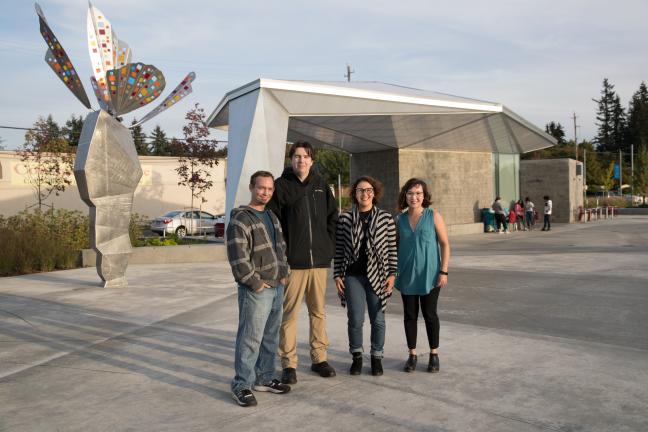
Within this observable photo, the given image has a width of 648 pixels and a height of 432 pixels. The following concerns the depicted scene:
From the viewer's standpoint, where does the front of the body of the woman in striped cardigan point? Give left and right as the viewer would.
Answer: facing the viewer

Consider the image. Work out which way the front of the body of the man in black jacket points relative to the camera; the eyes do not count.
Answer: toward the camera

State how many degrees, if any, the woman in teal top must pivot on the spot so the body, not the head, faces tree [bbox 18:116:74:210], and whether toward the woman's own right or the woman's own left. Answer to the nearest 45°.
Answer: approximately 135° to the woman's own right

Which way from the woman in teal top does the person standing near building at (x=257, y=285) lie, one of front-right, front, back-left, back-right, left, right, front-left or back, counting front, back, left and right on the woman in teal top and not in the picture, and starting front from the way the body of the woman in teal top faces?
front-right

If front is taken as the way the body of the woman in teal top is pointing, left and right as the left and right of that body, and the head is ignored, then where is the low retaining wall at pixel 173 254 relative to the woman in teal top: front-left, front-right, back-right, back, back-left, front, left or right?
back-right

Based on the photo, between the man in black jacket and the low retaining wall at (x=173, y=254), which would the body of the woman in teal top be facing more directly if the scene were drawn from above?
the man in black jacket

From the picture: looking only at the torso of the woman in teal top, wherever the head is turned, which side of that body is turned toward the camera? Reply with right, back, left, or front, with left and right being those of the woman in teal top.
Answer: front

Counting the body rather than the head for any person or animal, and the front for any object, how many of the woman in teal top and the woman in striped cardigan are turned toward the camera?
2

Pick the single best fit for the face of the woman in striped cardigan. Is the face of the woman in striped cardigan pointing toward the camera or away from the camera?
toward the camera

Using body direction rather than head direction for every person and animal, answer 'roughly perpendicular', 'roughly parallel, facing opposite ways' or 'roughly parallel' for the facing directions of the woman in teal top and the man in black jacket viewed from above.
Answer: roughly parallel

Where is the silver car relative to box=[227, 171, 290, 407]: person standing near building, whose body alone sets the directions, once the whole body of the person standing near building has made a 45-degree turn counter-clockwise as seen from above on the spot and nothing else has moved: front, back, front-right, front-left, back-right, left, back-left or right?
left

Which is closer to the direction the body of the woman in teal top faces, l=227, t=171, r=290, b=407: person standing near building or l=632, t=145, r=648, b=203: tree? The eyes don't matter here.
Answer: the person standing near building

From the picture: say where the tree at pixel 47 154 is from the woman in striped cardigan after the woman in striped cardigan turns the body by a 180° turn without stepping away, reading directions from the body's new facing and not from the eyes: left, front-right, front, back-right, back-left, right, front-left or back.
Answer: front-left

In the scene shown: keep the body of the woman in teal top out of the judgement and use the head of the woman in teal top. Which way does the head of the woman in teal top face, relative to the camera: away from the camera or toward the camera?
toward the camera

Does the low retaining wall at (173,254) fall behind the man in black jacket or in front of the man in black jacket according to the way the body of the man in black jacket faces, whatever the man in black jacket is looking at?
behind
